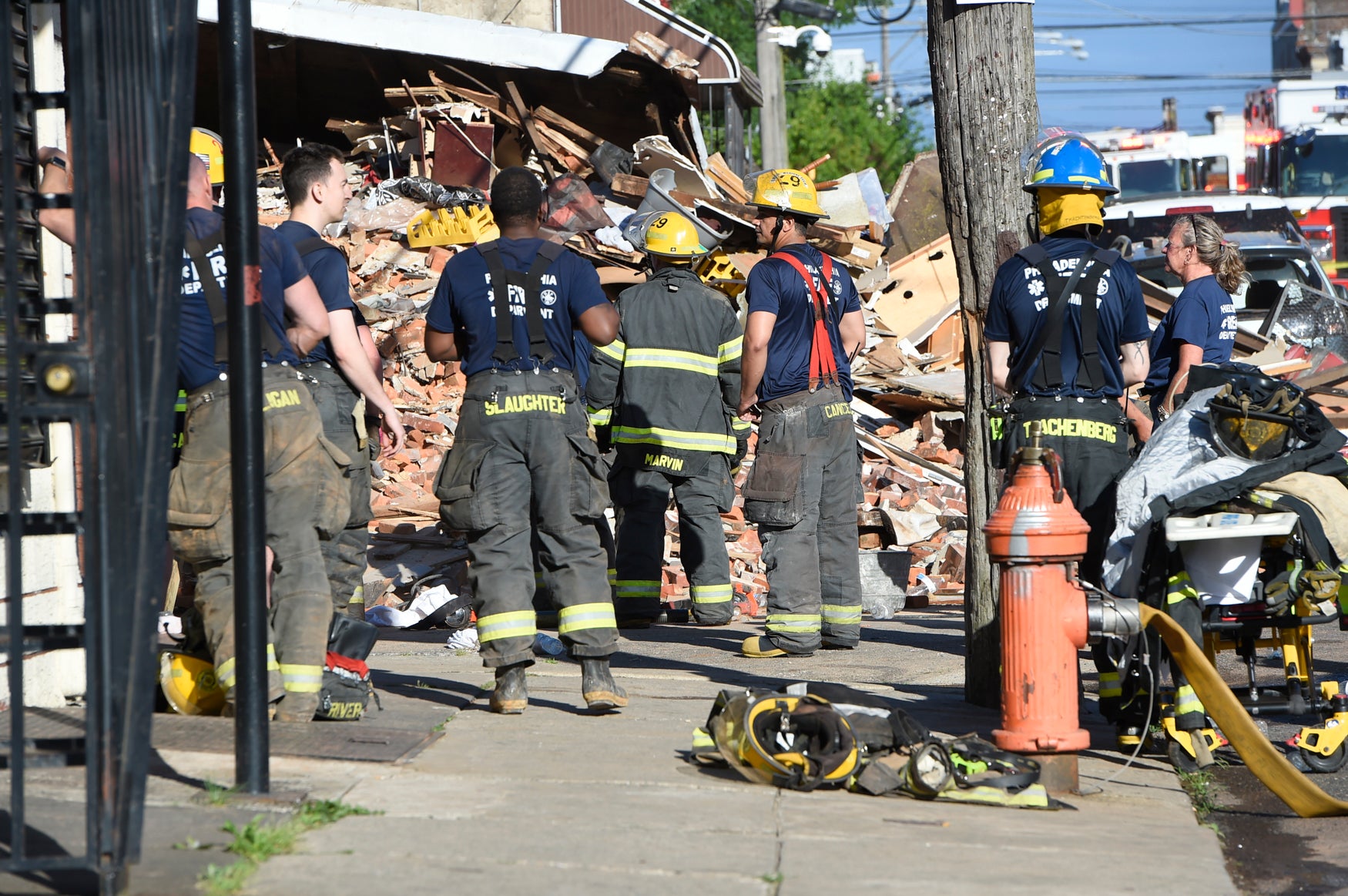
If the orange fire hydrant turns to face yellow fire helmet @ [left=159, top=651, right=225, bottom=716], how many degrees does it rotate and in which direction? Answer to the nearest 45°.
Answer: approximately 180°

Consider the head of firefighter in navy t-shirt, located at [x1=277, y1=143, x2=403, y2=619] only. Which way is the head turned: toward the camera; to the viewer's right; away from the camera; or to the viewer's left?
to the viewer's right

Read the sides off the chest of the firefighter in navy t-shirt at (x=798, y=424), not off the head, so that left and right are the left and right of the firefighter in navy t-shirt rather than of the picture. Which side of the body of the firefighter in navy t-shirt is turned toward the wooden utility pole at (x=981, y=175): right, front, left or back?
back

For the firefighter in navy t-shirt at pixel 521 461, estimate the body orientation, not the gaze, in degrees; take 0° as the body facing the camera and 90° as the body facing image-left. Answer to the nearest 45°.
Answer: approximately 180°

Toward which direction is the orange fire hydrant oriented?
to the viewer's right

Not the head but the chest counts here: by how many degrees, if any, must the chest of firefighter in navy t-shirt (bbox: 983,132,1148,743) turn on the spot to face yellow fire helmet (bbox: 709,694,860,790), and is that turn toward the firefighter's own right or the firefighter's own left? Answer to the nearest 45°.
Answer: approximately 135° to the firefighter's own left

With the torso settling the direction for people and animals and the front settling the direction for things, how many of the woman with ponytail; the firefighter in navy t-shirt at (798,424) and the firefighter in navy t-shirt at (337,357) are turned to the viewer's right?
1

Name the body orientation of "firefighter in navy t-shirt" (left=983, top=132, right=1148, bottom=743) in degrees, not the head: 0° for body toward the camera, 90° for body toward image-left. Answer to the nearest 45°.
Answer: approximately 180°

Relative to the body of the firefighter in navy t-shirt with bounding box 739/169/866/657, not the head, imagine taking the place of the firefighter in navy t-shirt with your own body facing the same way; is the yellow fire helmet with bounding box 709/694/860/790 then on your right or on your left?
on your left

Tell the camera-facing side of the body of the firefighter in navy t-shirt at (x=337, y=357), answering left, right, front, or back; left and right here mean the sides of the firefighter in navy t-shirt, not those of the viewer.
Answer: right

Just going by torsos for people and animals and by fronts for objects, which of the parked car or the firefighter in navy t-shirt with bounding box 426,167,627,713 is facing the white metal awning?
the firefighter in navy t-shirt

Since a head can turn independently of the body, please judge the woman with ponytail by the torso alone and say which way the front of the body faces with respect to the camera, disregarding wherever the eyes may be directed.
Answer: to the viewer's left

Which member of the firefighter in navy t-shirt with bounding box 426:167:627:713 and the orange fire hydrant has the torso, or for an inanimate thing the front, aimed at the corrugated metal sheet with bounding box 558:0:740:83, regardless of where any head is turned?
the firefighter in navy t-shirt

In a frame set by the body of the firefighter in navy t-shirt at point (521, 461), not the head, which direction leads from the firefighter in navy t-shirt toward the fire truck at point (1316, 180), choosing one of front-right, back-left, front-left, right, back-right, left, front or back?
front-right

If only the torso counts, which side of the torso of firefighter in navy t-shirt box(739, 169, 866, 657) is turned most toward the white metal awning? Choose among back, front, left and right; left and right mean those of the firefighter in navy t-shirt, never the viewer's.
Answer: front
